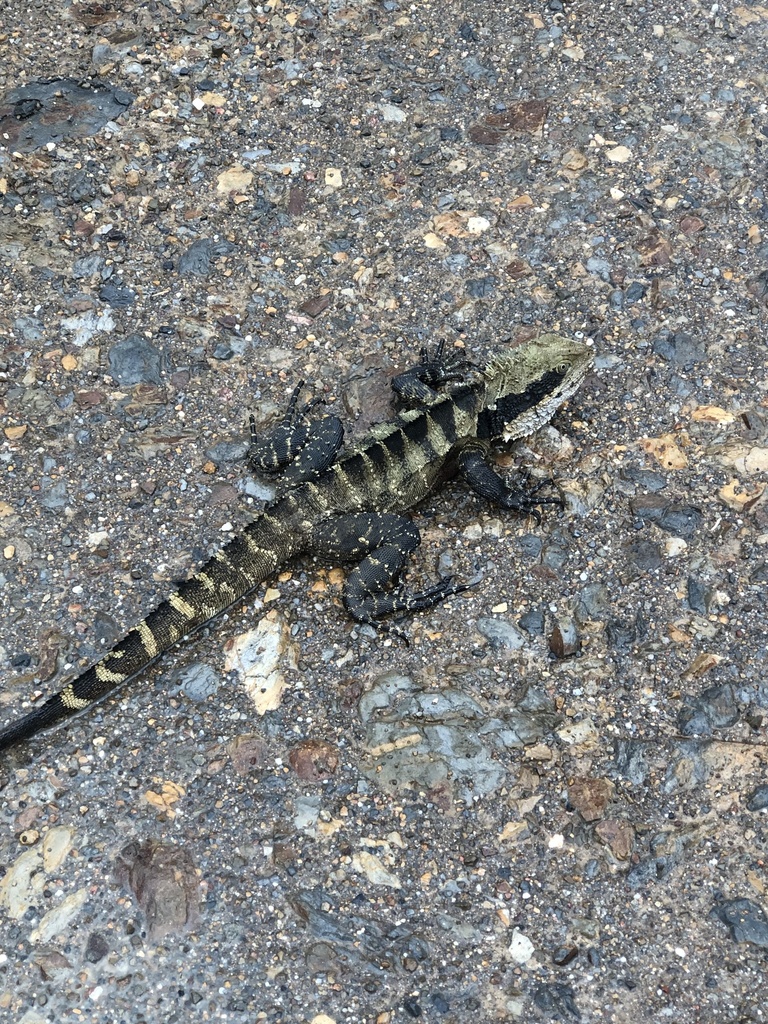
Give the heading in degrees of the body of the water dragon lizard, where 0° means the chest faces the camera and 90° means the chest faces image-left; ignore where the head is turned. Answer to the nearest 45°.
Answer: approximately 225°

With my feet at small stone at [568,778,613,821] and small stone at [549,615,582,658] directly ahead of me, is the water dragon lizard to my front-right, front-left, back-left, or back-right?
front-left

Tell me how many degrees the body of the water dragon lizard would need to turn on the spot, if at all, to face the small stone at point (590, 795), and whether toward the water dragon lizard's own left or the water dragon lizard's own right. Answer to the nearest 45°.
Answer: approximately 135° to the water dragon lizard's own right

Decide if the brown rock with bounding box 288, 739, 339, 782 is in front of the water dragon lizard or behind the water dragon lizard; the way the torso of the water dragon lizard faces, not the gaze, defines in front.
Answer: behind

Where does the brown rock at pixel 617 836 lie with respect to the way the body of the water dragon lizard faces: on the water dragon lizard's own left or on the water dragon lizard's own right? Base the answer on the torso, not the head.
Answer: on the water dragon lizard's own right
